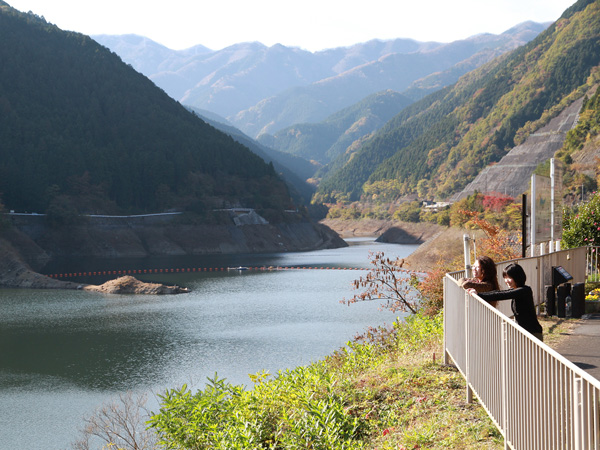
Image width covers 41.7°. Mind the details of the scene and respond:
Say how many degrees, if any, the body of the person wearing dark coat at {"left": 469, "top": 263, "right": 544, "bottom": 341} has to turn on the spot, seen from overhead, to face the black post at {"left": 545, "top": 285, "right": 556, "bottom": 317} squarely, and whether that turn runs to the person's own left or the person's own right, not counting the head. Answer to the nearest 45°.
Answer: approximately 90° to the person's own right

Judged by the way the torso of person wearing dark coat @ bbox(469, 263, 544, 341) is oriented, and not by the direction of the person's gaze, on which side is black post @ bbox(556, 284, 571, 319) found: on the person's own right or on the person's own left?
on the person's own right

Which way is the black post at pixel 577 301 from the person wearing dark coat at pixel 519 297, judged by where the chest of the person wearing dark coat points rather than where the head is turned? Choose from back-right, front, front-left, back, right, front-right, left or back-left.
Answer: right

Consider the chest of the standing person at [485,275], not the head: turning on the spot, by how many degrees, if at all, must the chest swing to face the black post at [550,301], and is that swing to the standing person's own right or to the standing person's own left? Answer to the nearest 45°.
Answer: approximately 90° to the standing person's own right

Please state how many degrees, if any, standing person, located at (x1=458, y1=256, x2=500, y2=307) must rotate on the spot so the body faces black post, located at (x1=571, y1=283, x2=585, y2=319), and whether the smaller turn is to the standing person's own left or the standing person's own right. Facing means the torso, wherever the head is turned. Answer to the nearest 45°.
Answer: approximately 90° to the standing person's own right

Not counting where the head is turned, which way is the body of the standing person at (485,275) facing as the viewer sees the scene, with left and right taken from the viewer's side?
facing to the left of the viewer

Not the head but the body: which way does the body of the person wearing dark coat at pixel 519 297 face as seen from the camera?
to the viewer's left

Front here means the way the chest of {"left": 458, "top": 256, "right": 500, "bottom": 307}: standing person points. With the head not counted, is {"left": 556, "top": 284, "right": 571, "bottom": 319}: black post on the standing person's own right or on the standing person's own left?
on the standing person's own right

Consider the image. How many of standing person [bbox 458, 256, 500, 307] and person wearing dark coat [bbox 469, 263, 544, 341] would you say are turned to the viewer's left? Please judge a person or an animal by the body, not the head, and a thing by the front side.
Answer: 2
